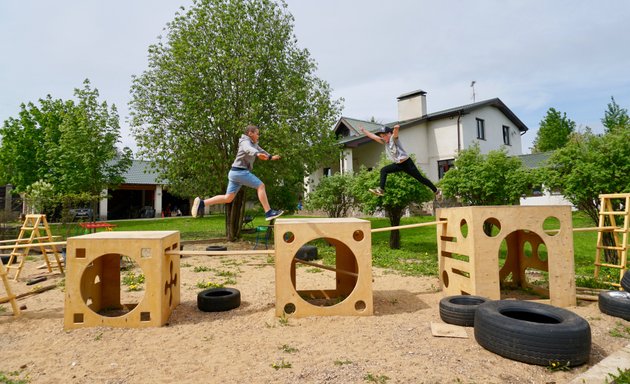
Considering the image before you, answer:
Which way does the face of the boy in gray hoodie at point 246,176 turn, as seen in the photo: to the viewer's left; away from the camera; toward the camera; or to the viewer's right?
to the viewer's right

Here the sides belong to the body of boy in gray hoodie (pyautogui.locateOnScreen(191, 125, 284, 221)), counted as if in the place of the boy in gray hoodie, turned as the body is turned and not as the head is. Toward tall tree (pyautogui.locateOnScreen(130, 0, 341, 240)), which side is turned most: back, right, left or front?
left

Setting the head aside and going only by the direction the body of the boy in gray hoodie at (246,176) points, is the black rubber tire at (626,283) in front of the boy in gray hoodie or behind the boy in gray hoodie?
in front

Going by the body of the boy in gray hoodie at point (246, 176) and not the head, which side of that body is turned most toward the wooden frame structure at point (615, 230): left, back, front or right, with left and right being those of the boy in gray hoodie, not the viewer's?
front

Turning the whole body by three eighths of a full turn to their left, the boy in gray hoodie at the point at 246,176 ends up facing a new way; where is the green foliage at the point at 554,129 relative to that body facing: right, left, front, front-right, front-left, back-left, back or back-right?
right

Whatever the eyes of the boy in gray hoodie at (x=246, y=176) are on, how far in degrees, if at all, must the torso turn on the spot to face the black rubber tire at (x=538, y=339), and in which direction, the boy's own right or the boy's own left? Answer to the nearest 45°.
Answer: approximately 45° to the boy's own right

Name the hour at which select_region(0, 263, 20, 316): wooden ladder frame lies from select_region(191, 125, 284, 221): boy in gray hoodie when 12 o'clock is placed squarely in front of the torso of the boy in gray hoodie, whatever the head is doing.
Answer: The wooden ladder frame is roughly at 6 o'clock from the boy in gray hoodie.

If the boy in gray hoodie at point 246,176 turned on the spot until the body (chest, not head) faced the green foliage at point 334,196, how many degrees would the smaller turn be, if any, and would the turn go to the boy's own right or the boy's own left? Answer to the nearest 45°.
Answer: approximately 45° to the boy's own left

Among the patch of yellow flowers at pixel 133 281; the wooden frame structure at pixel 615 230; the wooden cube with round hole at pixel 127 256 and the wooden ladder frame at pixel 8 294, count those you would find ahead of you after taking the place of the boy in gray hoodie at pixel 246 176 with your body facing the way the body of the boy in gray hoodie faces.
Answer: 1

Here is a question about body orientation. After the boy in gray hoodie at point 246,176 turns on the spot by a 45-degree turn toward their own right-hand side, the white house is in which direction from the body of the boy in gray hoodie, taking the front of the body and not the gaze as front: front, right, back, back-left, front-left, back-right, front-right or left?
left

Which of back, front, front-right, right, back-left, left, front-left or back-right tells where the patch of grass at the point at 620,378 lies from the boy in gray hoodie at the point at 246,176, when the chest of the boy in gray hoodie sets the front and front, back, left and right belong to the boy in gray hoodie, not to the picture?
front-right

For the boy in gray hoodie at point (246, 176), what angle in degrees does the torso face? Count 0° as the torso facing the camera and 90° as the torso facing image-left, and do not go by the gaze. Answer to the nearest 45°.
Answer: approximately 270°

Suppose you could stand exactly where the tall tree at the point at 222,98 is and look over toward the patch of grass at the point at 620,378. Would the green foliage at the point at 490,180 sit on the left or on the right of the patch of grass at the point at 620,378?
left
